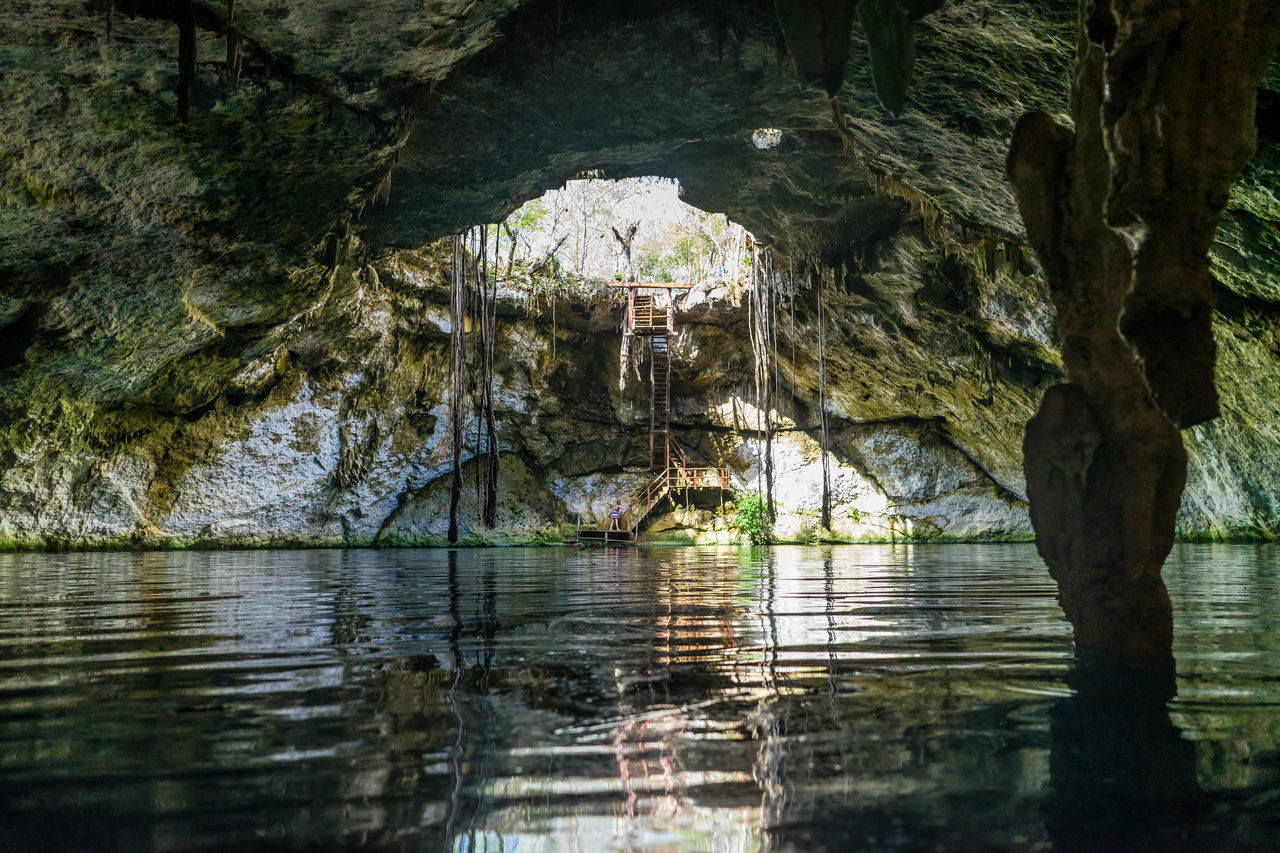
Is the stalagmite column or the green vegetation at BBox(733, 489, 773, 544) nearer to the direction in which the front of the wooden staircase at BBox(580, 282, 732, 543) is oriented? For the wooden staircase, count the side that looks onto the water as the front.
the stalagmite column

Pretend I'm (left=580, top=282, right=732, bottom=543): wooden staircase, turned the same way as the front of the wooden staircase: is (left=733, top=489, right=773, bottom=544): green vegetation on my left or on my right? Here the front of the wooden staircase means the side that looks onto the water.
on my left

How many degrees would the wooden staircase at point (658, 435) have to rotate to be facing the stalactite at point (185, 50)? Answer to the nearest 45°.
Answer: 0° — it already faces it

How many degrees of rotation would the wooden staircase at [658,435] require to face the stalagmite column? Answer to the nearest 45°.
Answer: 0° — it already faces it

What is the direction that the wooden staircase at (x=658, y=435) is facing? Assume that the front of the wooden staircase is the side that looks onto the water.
toward the camera
